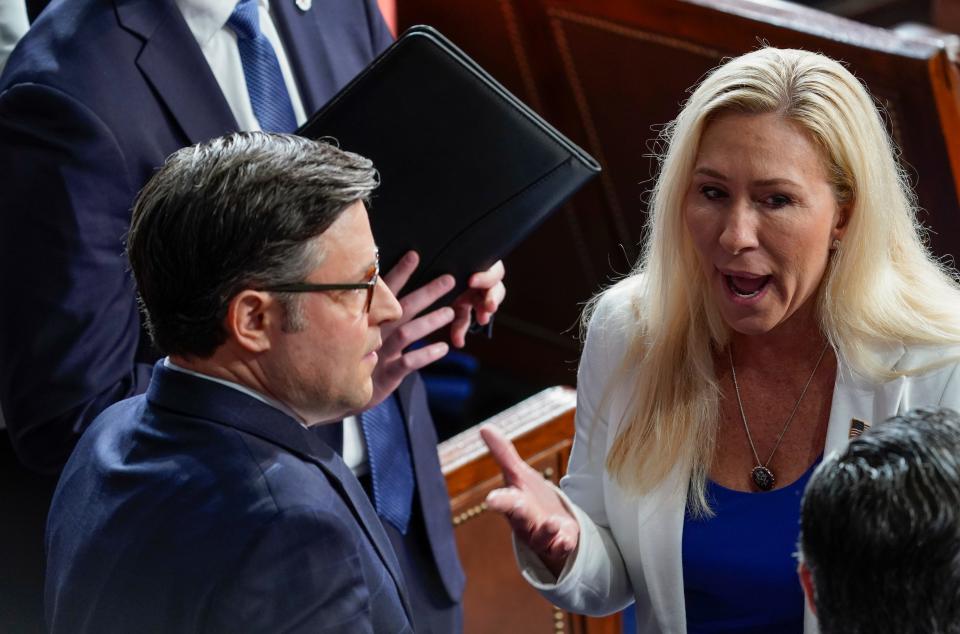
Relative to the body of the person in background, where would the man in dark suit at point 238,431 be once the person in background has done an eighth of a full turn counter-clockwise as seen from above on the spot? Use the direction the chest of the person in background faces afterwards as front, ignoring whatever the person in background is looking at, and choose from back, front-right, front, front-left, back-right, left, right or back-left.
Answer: right

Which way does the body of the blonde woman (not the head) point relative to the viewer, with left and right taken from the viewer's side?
facing the viewer and to the left of the viewer

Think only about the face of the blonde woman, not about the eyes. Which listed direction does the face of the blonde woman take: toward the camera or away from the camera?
toward the camera

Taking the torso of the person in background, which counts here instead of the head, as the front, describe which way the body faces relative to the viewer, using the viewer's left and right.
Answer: facing the viewer and to the right of the viewer

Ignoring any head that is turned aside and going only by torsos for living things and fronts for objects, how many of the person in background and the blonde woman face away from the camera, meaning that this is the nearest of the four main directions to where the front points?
0

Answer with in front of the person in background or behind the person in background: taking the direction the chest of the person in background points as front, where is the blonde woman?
in front

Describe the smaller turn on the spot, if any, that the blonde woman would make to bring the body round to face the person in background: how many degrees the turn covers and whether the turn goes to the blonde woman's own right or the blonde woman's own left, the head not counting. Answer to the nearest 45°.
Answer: approximately 45° to the blonde woman's own right

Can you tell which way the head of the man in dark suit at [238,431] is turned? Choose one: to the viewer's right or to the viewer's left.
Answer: to the viewer's right

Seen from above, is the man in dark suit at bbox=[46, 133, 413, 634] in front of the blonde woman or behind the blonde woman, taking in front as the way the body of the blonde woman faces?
in front
